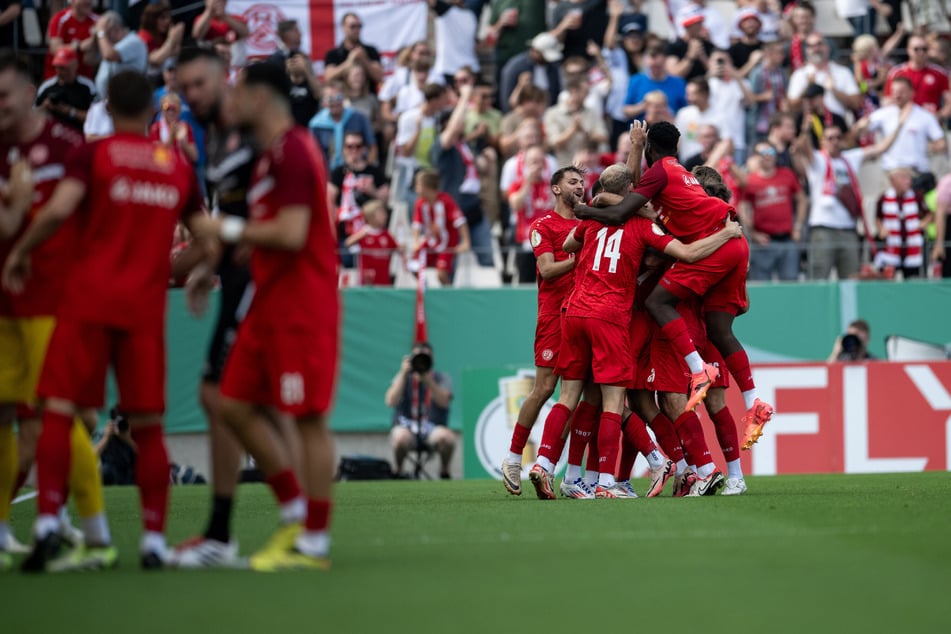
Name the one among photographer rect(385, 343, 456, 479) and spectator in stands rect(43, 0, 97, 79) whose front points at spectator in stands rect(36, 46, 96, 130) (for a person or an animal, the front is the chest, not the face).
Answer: spectator in stands rect(43, 0, 97, 79)

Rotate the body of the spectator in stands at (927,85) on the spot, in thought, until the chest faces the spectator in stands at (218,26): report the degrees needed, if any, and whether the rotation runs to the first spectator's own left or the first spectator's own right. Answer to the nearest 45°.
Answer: approximately 90° to the first spectator's own right

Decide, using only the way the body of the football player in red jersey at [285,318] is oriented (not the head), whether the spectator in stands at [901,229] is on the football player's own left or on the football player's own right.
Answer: on the football player's own right

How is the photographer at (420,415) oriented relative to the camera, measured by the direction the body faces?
toward the camera

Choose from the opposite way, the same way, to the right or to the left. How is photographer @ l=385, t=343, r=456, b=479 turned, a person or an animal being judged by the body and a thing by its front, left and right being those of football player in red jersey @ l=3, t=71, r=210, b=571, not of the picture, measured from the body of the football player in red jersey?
the opposite way

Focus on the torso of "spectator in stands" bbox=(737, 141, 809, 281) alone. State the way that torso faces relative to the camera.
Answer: toward the camera

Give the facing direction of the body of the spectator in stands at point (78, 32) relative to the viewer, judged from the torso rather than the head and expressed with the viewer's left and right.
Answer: facing the viewer

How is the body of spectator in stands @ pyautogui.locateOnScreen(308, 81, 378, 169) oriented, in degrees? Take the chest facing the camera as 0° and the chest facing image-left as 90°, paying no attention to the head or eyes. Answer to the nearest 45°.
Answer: approximately 0°

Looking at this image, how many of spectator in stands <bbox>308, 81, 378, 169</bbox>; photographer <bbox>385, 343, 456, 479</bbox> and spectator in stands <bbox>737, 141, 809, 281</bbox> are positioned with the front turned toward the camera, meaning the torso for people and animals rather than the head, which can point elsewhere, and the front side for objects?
3

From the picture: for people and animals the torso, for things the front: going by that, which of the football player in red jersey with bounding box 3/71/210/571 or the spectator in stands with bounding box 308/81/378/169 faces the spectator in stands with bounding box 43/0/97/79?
the football player in red jersey

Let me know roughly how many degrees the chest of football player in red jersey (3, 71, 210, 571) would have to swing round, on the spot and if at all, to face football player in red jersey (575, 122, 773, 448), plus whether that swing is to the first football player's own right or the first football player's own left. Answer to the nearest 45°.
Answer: approximately 45° to the first football player's own right
